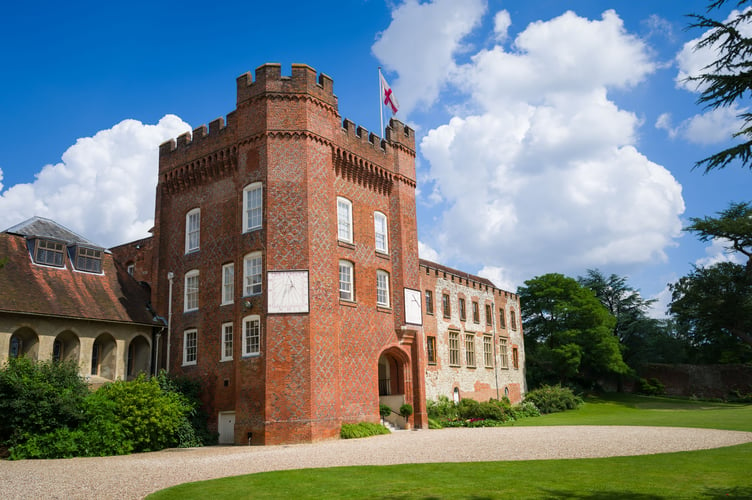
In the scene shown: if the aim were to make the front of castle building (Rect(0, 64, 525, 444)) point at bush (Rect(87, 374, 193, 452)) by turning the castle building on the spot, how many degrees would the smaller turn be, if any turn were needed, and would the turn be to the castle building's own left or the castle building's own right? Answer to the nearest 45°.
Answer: approximately 90° to the castle building's own right

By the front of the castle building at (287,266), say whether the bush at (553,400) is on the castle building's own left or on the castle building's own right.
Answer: on the castle building's own left

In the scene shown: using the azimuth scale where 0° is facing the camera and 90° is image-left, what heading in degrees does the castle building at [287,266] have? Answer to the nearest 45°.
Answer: approximately 315°

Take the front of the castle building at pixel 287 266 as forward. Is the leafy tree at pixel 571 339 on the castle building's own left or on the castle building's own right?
on the castle building's own left

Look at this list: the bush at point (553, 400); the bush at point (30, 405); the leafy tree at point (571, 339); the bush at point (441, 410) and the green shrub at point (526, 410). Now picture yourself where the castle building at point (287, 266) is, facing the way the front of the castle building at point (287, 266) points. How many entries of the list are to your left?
4

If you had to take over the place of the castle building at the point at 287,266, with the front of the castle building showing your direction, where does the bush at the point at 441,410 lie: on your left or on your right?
on your left

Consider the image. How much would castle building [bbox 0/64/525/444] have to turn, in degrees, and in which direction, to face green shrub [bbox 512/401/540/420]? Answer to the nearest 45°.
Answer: approximately 90° to its left

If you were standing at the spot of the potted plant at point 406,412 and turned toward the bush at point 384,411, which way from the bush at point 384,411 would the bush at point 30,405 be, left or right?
left
